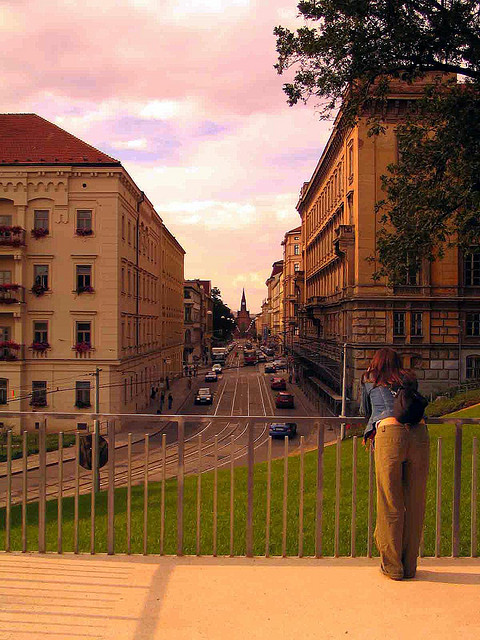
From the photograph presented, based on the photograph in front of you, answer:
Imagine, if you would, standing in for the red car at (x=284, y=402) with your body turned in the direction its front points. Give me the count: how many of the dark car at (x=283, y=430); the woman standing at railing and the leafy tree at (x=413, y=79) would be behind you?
3

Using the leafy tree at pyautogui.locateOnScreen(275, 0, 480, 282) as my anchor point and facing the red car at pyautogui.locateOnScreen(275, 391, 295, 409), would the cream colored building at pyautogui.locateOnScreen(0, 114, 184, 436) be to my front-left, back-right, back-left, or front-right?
front-left

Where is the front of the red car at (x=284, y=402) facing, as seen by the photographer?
facing away from the viewer

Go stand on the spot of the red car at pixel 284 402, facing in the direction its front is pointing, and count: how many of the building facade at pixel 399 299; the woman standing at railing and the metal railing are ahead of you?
0

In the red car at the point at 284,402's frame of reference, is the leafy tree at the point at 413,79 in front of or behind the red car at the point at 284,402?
behind

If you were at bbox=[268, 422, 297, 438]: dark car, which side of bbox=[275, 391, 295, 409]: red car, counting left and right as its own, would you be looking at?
back

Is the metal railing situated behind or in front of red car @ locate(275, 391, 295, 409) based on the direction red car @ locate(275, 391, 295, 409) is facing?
behind
